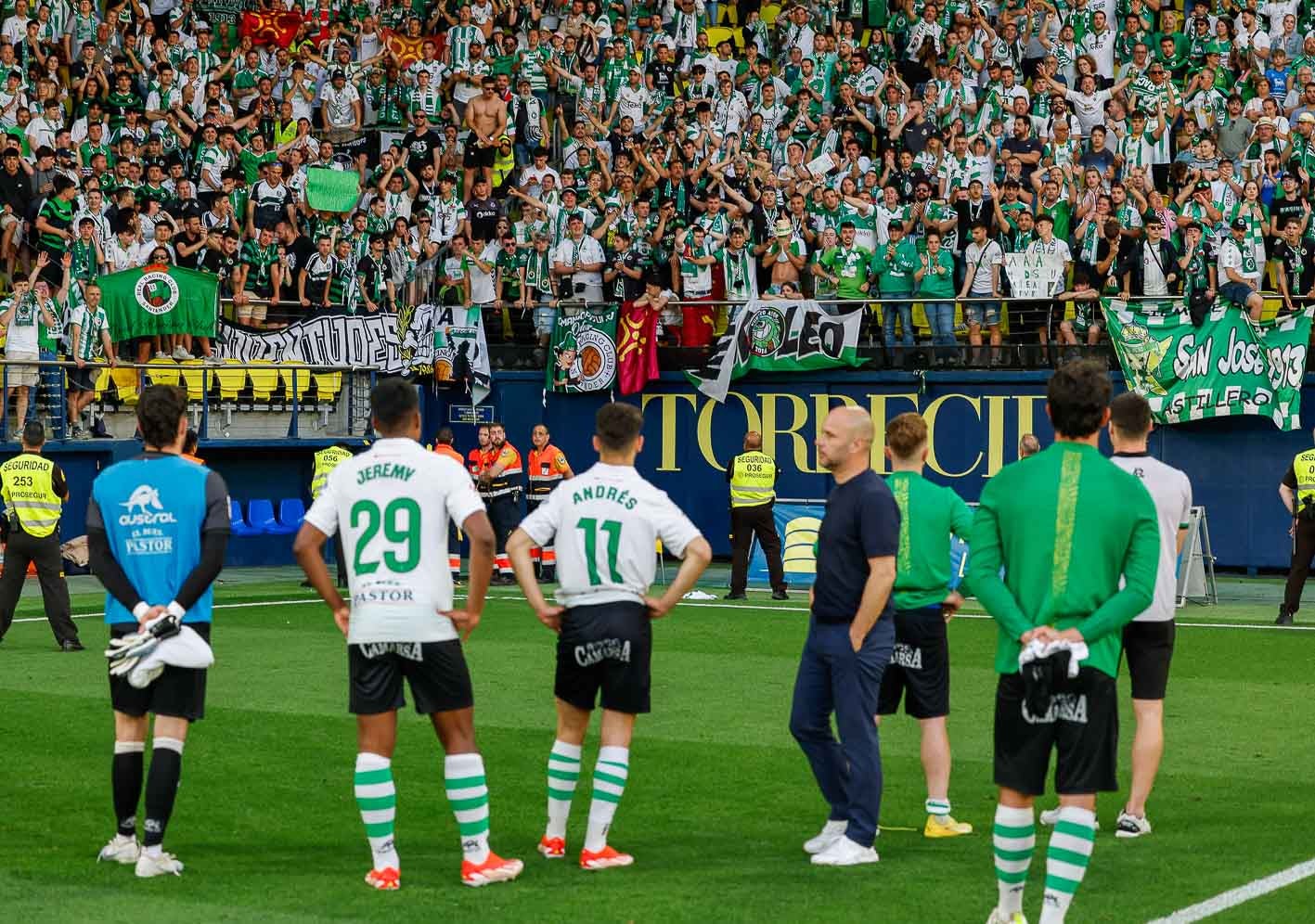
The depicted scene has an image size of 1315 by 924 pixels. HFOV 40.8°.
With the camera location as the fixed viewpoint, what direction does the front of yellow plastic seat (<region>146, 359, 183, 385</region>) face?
facing the viewer

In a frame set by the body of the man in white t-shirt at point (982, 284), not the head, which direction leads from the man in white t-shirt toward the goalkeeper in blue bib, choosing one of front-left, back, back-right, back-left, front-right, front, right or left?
front

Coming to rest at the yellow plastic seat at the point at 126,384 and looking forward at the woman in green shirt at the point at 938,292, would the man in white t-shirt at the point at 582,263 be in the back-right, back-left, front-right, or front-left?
front-left

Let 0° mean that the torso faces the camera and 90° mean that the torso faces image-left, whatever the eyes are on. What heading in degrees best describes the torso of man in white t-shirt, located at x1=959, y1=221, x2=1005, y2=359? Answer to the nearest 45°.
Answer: approximately 0°

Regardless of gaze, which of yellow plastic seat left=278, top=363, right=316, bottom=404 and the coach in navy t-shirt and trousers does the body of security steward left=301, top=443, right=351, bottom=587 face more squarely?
the yellow plastic seat

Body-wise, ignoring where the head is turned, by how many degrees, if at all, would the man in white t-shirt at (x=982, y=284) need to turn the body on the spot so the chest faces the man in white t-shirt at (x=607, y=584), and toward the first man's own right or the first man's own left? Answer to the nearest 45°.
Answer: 0° — they already face them

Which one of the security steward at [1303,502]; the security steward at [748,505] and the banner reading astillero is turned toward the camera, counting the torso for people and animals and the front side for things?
the banner reading astillero

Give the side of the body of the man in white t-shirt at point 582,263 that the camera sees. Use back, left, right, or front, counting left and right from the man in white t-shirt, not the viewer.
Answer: front

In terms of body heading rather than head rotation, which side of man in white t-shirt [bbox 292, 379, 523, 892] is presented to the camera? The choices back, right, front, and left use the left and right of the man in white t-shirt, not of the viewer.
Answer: back

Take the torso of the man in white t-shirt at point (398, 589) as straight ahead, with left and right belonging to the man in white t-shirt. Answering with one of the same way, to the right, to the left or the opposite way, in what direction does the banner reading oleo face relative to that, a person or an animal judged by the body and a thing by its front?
the opposite way

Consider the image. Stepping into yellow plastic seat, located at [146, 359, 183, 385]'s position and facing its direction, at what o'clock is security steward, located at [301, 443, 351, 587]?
The security steward is roughly at 11 o'clock from the yellow plastic seat.

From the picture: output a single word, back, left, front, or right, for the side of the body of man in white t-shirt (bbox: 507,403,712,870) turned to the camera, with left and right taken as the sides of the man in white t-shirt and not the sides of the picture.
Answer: back

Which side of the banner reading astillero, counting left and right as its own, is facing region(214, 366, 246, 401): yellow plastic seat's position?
right

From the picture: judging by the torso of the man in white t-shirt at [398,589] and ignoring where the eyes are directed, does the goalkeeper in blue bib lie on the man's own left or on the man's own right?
on the man's own left

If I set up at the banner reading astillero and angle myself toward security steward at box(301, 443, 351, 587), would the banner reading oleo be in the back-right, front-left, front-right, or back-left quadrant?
front-right

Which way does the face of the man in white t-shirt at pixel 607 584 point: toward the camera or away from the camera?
away from the camera

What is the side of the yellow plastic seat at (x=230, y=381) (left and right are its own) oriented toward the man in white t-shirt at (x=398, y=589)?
front
